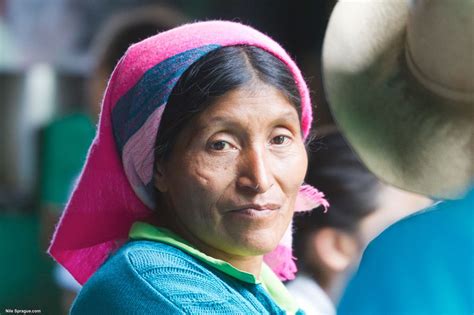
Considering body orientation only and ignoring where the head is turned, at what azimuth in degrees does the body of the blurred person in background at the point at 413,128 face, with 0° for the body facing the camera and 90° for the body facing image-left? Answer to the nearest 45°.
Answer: approximately 180°

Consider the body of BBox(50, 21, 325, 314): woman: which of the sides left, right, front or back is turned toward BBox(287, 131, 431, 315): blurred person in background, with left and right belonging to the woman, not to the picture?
left

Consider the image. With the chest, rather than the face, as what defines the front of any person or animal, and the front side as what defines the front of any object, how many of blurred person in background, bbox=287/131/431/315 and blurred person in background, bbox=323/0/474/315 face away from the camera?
1

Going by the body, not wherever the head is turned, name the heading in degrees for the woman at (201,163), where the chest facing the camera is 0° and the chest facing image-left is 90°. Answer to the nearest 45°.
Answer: approximately 315°

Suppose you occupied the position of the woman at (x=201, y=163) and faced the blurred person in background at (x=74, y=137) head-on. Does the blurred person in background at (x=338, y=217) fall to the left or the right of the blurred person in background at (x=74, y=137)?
right

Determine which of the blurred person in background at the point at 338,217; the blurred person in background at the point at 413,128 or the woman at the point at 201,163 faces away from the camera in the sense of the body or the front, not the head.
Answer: the blurred person in background at the point at 413,128
